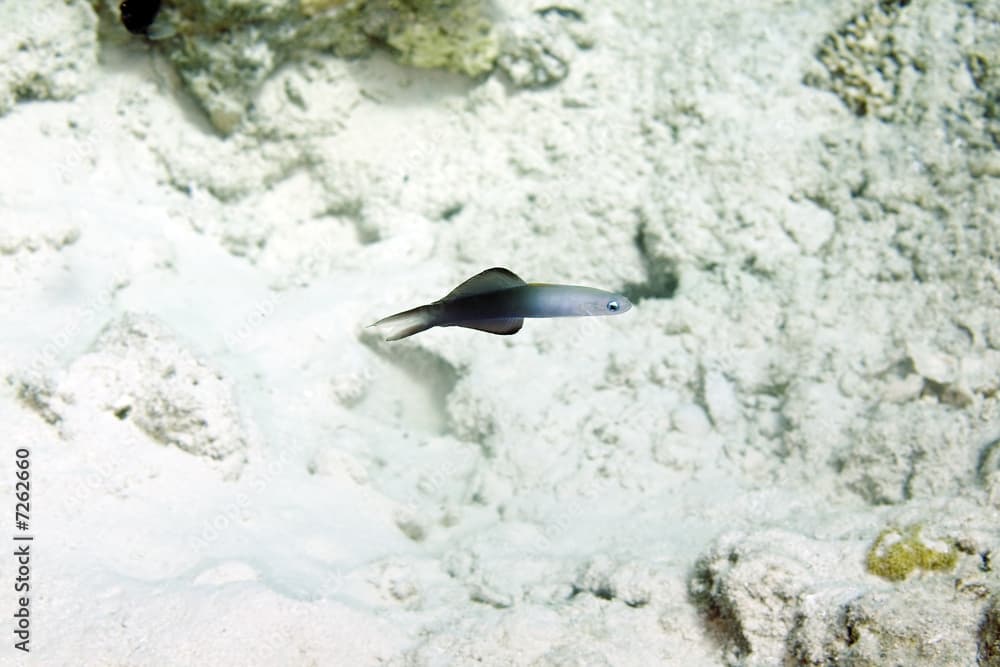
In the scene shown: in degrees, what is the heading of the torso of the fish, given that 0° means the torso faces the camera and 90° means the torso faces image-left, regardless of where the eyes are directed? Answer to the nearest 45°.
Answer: approximately 270°

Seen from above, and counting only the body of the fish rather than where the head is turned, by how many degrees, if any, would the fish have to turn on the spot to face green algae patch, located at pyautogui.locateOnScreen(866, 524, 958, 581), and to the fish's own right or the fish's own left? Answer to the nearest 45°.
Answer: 0° — it already faces it

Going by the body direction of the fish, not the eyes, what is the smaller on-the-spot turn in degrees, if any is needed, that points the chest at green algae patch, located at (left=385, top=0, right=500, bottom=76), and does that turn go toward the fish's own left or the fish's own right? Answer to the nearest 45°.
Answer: approximately 90° to the fish's own left
